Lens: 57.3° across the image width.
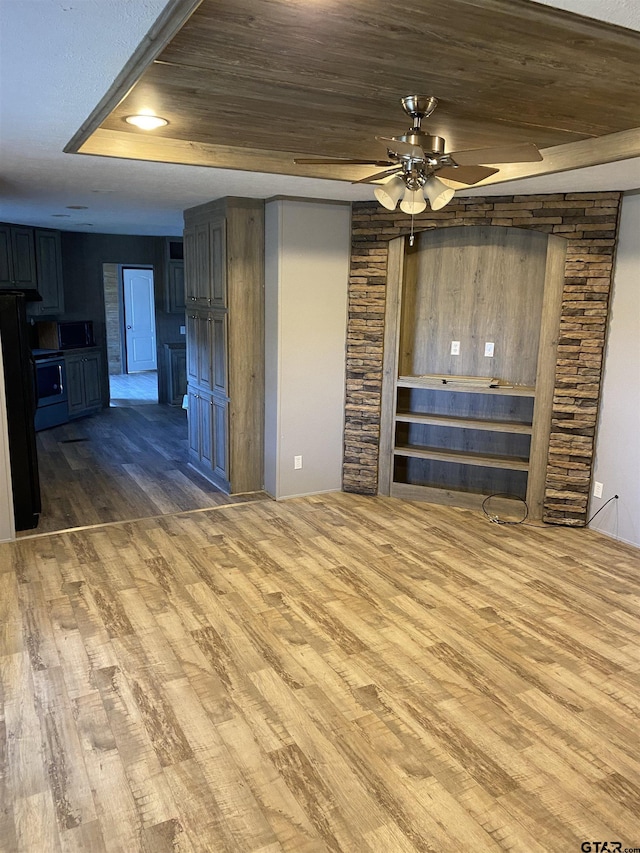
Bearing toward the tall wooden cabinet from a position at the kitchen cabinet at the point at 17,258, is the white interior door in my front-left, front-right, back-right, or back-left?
back-left

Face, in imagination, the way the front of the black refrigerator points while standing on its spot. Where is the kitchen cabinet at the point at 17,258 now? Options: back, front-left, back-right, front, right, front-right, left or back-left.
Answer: left

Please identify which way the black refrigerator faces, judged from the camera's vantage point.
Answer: facing to the right of the viewer

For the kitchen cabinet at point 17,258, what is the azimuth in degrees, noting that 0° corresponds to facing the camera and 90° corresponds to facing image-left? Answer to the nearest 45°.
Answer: approximately 315°

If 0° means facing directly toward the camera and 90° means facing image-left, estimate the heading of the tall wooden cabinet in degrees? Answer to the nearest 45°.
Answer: approximately 45°

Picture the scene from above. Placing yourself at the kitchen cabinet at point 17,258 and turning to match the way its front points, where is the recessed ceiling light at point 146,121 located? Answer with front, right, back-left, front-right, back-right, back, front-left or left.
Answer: front-right

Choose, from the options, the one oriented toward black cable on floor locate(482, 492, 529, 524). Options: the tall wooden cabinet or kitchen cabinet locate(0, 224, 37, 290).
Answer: the kitchen cabinet

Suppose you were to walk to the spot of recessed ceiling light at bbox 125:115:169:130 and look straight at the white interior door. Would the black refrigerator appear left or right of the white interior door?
left

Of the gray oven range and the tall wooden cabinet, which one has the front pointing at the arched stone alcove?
the gray oven range

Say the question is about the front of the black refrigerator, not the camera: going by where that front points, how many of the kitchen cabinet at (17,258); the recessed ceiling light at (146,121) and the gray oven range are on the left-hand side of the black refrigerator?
2

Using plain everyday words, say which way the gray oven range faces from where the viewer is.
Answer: facing the viewer and to the right of the viewer

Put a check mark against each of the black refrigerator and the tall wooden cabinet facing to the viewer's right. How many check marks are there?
1

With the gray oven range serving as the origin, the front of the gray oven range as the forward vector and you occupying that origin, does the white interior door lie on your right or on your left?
on your left
